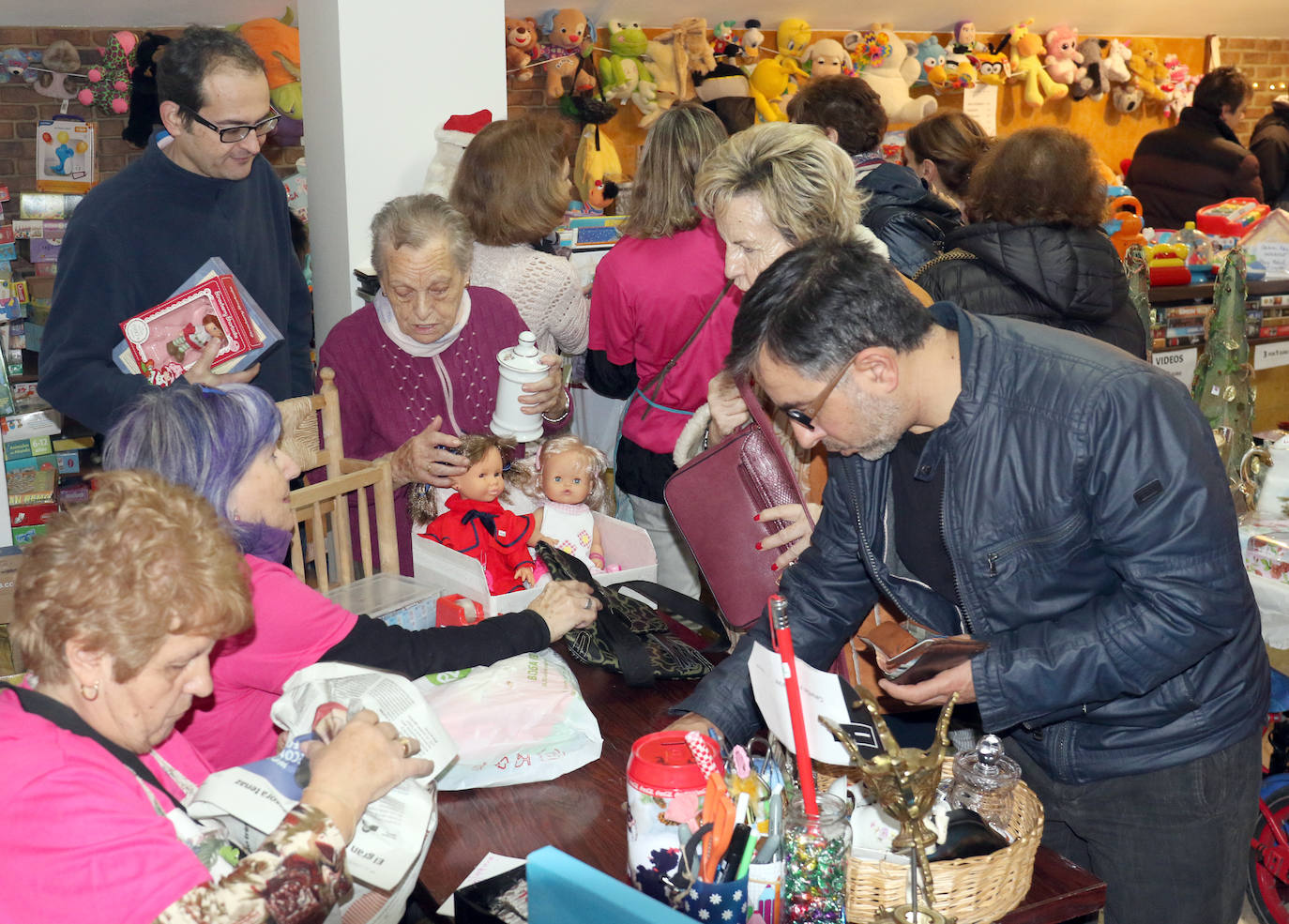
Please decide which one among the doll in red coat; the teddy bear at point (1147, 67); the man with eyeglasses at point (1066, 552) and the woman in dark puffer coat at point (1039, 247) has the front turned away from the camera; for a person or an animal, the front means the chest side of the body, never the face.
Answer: the woman in dark puffer coat

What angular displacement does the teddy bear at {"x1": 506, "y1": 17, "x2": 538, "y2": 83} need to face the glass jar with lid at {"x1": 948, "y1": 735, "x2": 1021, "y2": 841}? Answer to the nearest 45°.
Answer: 0° — it already faces it

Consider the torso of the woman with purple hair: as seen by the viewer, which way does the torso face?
to the viewer's right

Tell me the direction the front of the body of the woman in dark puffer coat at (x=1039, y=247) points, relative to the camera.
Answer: away from the camera

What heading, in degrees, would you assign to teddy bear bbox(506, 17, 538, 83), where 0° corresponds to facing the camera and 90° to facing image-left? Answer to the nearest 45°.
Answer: approximately 0°

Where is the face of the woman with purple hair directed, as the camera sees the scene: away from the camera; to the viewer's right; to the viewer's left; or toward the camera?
to the viewer's right

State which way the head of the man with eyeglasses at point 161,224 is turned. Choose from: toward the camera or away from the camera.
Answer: toward the camera

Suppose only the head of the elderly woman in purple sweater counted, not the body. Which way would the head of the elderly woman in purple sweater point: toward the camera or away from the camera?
toward the camera

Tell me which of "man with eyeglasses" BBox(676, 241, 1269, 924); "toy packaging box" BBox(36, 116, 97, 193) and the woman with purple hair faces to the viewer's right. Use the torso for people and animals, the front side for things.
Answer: the woman with purple hair

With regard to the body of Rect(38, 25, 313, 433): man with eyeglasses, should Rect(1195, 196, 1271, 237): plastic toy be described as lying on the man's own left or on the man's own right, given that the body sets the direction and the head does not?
on the man's own left

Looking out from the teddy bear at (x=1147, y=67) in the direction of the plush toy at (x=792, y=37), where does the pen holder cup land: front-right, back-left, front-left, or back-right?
front-left

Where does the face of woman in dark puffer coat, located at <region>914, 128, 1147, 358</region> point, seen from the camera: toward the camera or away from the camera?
away from the camera
